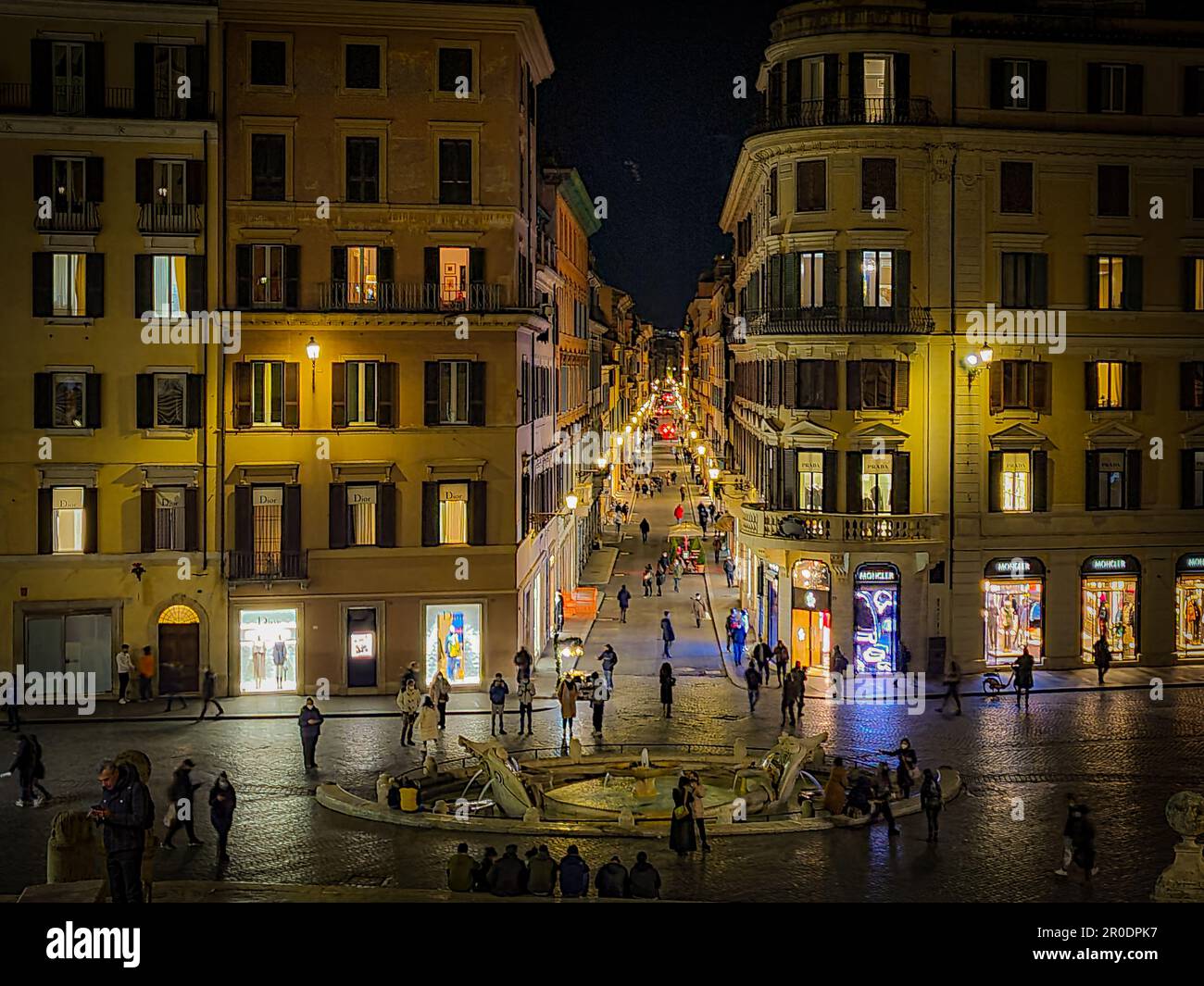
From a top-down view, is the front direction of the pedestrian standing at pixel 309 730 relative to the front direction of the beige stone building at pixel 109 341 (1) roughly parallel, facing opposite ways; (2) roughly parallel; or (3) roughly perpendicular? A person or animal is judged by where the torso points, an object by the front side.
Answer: roughly parallel

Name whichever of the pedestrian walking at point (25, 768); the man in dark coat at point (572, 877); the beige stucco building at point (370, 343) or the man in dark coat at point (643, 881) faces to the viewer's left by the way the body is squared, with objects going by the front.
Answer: the pedestrian walking

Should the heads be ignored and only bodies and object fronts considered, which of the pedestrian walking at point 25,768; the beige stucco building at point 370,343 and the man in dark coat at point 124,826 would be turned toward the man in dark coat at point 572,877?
the beige stucco building

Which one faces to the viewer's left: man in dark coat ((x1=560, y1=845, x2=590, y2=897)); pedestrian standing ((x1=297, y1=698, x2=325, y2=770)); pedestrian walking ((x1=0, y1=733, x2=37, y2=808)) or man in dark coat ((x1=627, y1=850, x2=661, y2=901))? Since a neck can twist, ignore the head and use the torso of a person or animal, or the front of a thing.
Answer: pedestrian walking ((x1=0, y1=733, x2=37, y2=808))

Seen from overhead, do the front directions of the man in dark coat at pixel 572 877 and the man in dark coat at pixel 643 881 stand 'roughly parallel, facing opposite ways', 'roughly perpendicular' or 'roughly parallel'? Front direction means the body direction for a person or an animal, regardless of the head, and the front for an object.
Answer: roughly parallel

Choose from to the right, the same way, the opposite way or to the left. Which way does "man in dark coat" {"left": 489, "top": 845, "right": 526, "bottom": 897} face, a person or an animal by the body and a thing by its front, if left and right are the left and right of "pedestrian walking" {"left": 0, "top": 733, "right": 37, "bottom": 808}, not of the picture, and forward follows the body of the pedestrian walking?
to the right

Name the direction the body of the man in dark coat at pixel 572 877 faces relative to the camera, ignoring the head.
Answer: away from the camera

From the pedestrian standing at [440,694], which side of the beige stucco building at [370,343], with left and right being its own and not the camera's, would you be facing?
front

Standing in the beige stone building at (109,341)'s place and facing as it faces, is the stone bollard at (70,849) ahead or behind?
ahead

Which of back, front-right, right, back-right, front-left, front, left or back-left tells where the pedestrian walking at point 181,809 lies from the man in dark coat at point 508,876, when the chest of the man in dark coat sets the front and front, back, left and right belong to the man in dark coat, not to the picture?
front-left

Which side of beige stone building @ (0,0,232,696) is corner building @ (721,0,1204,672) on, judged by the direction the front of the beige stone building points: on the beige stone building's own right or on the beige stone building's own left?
on the beige stone building's own left

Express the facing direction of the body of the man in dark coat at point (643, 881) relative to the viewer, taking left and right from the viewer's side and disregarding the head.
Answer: facing away from the viewer

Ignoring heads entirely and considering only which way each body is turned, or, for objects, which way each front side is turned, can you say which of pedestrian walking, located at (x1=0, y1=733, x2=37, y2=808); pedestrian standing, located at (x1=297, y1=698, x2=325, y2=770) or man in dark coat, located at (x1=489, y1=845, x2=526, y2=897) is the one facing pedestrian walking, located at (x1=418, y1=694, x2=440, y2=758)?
the man in dark coat

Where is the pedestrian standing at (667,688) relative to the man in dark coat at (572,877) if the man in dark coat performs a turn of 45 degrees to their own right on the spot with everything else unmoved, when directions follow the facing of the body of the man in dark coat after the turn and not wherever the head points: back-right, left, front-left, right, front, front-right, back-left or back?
front-left

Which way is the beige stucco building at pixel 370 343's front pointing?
toward the camera

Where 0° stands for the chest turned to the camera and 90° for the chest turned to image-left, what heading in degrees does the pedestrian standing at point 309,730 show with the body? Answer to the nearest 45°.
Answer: approximately 0°

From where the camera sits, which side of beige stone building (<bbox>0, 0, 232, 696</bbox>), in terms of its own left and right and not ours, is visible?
front
